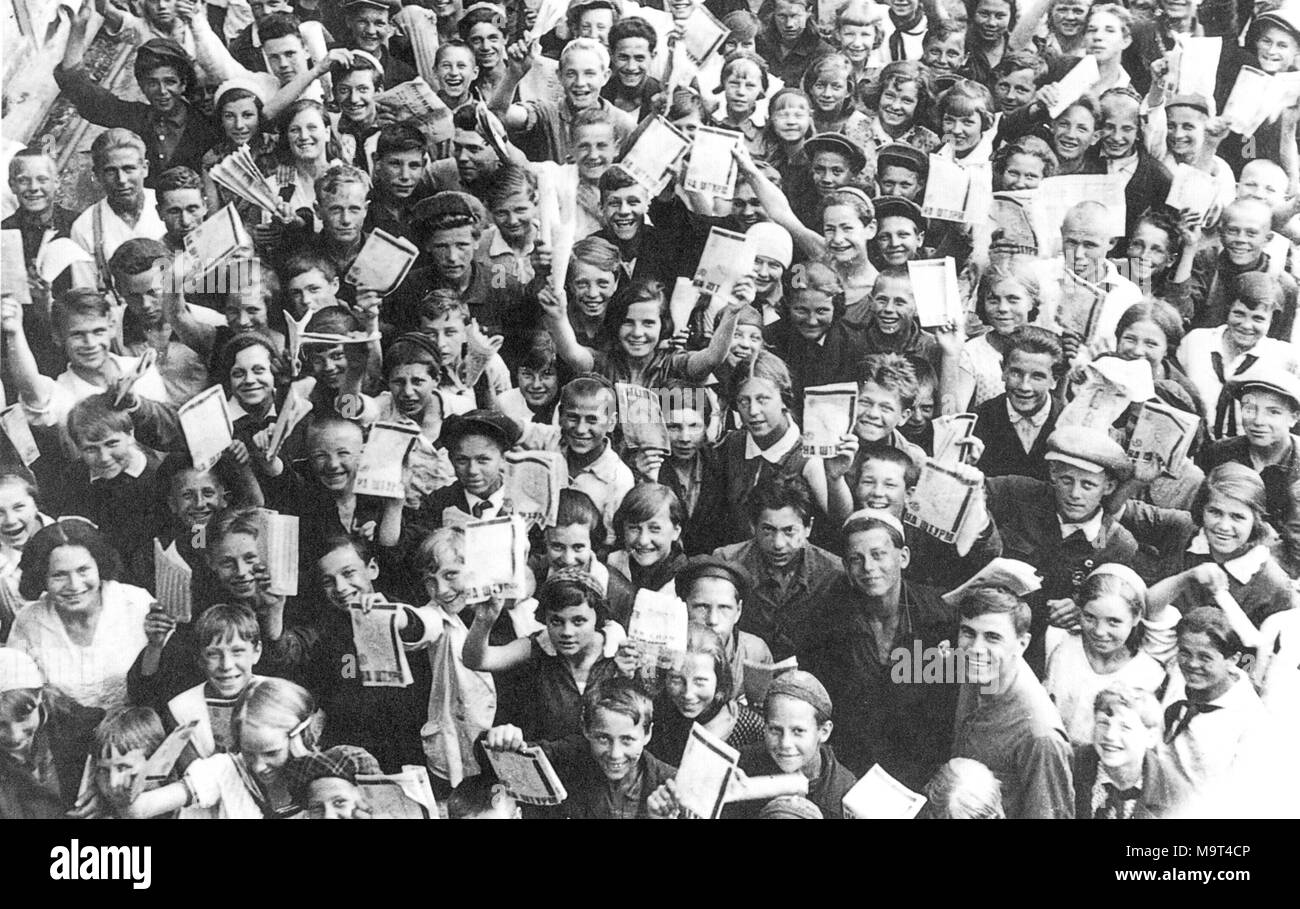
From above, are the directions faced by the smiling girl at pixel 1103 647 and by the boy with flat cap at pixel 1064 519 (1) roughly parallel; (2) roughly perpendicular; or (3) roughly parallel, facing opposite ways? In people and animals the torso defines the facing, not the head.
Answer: roughly parallel

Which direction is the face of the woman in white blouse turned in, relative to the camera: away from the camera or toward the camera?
toward the camera

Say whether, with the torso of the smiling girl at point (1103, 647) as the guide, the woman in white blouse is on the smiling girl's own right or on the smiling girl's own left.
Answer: on the smiling girl's own right

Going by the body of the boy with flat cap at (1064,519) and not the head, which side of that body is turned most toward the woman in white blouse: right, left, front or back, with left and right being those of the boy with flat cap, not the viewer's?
right

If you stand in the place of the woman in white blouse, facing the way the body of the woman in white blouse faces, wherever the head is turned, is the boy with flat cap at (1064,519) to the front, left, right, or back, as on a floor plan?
left

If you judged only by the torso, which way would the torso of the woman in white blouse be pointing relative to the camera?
toward the camera

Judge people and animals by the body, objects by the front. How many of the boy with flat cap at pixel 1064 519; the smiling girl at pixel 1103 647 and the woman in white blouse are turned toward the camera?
3

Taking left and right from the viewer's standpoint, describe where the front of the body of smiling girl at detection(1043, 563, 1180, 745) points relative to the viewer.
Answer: facing the viewer
